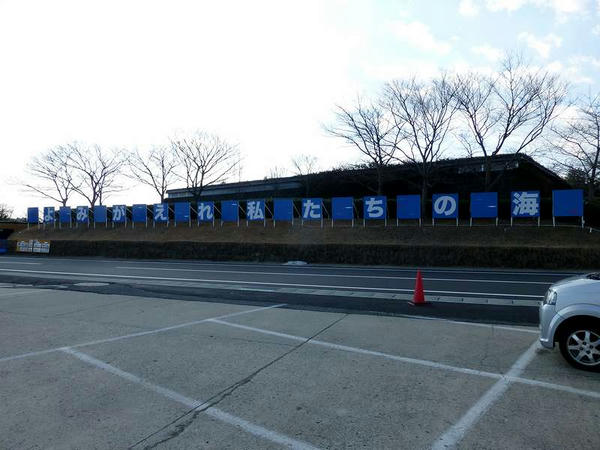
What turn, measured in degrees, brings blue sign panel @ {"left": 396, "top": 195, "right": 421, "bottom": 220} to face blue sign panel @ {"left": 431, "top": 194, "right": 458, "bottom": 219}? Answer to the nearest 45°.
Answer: approximately 90° to its left

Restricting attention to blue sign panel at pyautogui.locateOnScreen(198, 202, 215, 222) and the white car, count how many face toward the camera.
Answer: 1

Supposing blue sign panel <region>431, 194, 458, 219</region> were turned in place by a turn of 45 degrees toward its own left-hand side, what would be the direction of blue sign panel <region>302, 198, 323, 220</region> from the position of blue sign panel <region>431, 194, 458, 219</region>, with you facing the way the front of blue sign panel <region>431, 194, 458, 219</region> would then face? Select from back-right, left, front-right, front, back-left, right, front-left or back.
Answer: back-right

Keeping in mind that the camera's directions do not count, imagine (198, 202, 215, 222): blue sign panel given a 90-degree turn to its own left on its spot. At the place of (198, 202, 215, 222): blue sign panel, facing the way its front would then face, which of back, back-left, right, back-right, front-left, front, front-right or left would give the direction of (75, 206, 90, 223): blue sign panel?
back-left

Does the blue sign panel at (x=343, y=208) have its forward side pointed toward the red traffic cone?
yes

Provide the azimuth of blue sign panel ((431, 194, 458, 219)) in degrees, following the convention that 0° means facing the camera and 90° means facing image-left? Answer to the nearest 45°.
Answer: approximately 0°

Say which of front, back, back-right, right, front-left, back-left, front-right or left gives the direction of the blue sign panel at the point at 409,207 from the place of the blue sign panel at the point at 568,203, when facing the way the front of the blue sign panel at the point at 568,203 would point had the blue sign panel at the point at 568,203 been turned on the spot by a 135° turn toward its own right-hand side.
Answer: front-left

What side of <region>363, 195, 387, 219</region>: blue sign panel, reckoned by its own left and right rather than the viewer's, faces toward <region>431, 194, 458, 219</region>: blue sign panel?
left

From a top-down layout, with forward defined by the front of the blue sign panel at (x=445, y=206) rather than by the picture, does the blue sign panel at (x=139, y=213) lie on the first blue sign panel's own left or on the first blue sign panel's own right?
on the first blue sign panel's own right

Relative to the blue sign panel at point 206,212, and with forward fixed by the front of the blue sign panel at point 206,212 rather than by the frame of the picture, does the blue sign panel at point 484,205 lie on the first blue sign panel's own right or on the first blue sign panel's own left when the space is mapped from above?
on the first blue sign panel's own left

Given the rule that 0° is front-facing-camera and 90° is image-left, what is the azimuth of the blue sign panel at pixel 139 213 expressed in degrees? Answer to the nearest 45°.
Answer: approximately 0°

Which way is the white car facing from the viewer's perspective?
to the viewer's left
